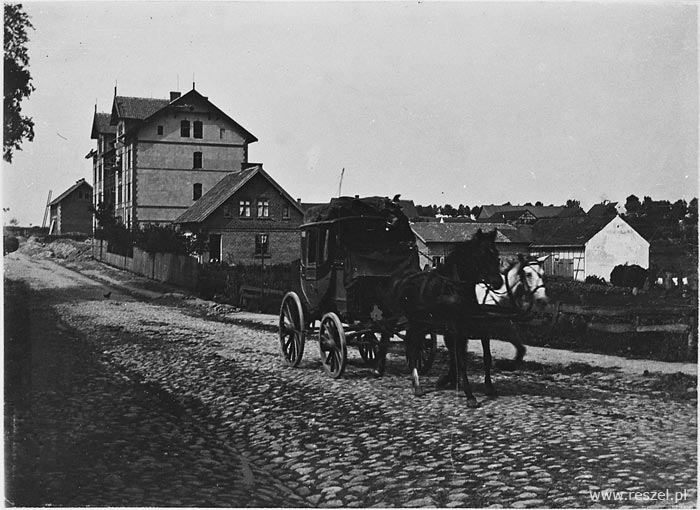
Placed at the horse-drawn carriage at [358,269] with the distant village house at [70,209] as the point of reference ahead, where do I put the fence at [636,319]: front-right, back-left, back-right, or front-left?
back-right

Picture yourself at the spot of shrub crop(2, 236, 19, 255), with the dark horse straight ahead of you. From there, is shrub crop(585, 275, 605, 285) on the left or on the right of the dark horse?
left

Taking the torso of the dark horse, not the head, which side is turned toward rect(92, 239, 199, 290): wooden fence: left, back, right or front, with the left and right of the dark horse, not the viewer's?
back

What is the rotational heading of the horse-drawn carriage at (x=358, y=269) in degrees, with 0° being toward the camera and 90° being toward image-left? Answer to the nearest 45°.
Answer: approximately 315°

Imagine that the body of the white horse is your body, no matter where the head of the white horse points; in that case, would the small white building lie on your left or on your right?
on your left

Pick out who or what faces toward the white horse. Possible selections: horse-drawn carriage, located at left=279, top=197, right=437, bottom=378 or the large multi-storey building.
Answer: the horse-drawn carriage
